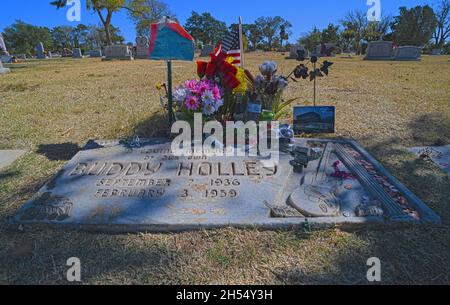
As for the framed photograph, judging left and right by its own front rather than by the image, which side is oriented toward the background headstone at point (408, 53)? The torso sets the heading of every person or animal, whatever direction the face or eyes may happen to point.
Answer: back

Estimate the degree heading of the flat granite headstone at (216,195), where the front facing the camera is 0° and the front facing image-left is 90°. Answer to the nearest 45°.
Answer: approximately 0°

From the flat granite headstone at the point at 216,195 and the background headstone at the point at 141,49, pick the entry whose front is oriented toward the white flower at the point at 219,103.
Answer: the background headstone

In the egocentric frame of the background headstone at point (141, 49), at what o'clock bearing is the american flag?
The american flag is roughly at 12 o'clock from the background headstone.

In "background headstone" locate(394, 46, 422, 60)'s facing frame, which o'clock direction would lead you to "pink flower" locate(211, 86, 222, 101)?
The pink flower is roughly at 12 o'clock from the background headstone.

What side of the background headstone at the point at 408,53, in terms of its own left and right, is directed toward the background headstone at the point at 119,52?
right

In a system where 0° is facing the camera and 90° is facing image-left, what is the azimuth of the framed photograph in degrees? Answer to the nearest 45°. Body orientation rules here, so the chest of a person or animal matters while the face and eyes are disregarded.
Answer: approximately 0°

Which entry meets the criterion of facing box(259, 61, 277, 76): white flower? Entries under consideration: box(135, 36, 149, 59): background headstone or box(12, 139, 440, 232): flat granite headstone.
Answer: the background headstone
